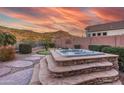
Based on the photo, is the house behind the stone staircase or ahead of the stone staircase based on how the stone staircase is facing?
behind

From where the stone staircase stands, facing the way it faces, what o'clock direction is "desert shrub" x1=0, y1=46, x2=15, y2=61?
The desert shrub is roughly at 3 o'clock from the stone staircase.

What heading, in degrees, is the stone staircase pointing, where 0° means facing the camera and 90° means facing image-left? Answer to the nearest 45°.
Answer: approximately 0°

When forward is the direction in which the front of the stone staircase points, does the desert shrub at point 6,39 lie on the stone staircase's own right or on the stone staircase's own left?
on the stone staircase's own right
